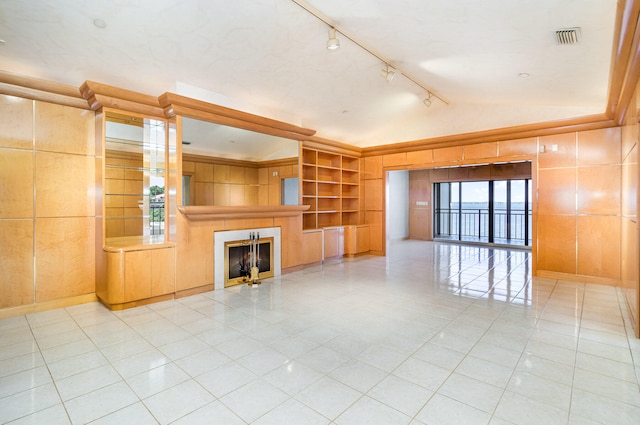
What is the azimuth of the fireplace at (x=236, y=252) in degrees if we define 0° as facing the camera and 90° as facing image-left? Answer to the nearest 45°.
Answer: approximately 315°

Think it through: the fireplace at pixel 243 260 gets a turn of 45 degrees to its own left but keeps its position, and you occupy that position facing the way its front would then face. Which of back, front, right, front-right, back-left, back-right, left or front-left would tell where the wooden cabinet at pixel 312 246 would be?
front-left

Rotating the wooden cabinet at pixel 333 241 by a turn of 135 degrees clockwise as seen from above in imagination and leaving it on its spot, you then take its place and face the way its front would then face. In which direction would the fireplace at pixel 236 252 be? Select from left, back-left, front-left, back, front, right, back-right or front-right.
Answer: front-left

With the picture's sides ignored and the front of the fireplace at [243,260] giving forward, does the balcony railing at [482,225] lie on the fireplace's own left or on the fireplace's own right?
on the fireplace's own left

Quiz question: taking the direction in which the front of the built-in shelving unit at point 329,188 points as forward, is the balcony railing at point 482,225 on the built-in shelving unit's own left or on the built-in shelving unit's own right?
on the built-in shelving unit's own left

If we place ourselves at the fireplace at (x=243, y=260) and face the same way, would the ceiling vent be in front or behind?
in front

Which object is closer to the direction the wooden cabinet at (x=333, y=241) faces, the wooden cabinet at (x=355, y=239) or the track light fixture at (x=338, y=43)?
the track light fixture

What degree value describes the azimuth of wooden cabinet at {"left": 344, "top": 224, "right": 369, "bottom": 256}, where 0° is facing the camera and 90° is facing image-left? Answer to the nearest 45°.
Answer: approximately 315°

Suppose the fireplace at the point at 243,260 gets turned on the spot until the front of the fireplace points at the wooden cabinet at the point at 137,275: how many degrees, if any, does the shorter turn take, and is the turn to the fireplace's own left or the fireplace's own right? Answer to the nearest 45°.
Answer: approximately 90° to the fireplace's own right

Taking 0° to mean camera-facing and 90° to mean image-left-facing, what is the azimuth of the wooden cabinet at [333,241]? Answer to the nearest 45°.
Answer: approximately 315°

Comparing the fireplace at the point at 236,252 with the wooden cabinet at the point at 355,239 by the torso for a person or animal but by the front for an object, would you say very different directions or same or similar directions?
same or similar directions

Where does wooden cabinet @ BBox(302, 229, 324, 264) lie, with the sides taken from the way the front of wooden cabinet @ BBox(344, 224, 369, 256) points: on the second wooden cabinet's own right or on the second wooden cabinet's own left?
on the second wooden cabinet's own right

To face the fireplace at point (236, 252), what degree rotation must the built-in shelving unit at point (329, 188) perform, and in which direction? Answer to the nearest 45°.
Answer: approximately 90° to its right

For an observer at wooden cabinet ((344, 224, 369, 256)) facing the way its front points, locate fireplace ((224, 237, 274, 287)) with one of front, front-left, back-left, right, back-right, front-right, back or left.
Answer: right

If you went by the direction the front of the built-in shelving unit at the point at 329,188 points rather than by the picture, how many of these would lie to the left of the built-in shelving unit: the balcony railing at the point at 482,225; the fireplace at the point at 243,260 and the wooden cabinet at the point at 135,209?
1

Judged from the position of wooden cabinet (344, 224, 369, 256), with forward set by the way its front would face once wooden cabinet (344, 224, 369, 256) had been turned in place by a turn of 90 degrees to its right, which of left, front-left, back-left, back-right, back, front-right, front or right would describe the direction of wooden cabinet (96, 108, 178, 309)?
front
